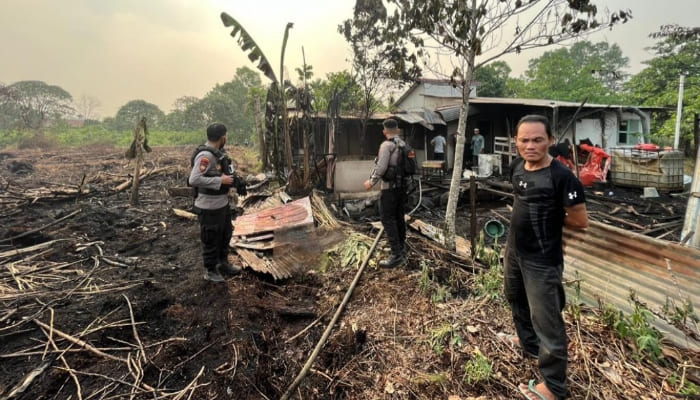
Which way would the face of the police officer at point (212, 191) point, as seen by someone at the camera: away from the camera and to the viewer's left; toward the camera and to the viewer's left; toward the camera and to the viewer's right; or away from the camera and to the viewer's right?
away from the camera and to the viewer's right

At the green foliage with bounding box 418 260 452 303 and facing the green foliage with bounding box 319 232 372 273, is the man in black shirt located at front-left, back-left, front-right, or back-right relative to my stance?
back-left

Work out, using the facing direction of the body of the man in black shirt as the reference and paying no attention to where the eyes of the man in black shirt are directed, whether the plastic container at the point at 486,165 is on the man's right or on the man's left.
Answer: on the man's right

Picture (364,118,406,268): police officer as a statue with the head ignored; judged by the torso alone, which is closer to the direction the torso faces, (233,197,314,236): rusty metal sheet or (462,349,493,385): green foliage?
the rusty metal sheet

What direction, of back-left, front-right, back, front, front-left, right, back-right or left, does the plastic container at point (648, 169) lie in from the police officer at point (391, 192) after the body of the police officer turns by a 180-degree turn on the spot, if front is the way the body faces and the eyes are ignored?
front-left

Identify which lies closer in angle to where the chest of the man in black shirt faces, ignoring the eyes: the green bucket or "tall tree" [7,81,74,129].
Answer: the tall tree

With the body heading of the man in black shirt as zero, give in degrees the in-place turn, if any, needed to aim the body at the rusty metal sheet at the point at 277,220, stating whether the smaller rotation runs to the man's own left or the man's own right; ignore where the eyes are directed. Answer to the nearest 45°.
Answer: approximately 90° to the man's own right

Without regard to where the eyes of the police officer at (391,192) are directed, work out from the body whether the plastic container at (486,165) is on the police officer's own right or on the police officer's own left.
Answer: on the police officer's own right

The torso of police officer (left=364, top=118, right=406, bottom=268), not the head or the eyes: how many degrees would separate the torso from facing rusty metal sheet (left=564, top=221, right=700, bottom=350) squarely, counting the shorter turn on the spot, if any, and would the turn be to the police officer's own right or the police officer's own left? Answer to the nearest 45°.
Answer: approximately 135° to the police officer's own left

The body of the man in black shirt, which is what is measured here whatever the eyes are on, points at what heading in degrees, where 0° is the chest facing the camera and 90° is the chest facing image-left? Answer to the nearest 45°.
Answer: approximately 45°

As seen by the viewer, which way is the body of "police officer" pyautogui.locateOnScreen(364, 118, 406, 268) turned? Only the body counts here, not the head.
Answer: to the viewer's left
